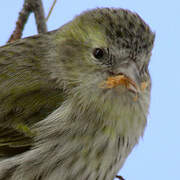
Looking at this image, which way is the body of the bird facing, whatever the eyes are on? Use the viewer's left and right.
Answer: facing the viewer and to the right of the viewer

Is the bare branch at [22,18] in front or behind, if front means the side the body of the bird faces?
behind
